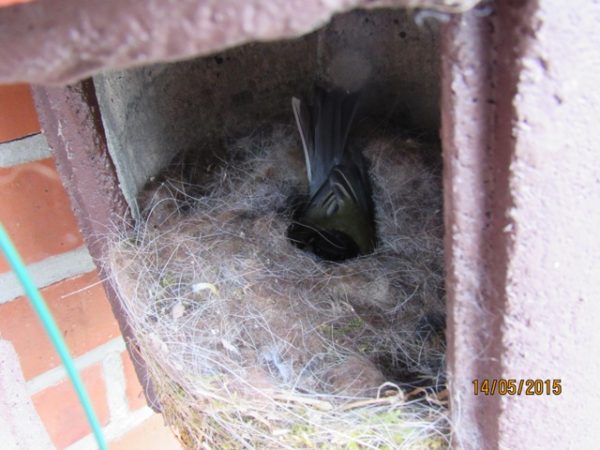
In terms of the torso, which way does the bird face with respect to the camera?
toward the camera
